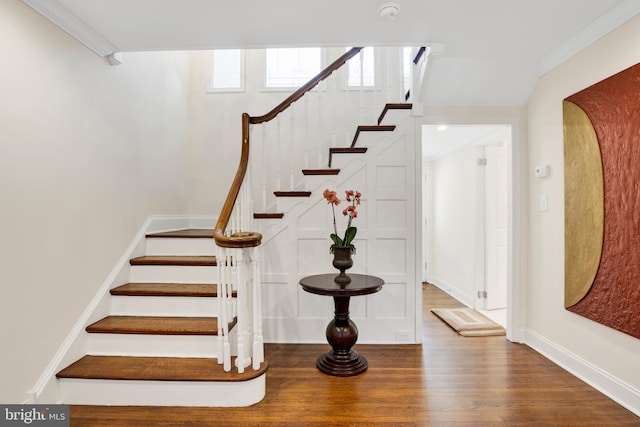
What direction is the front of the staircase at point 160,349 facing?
toward the camera

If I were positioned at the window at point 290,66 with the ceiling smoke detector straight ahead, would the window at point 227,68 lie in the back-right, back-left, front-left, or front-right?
back-right

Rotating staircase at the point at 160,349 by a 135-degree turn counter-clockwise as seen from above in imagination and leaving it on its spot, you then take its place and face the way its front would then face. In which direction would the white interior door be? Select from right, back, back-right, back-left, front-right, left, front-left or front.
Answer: front-right

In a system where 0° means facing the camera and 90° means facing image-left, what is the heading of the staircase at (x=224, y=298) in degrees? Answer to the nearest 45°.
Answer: approximately 0°

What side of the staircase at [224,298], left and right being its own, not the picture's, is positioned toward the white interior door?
left
